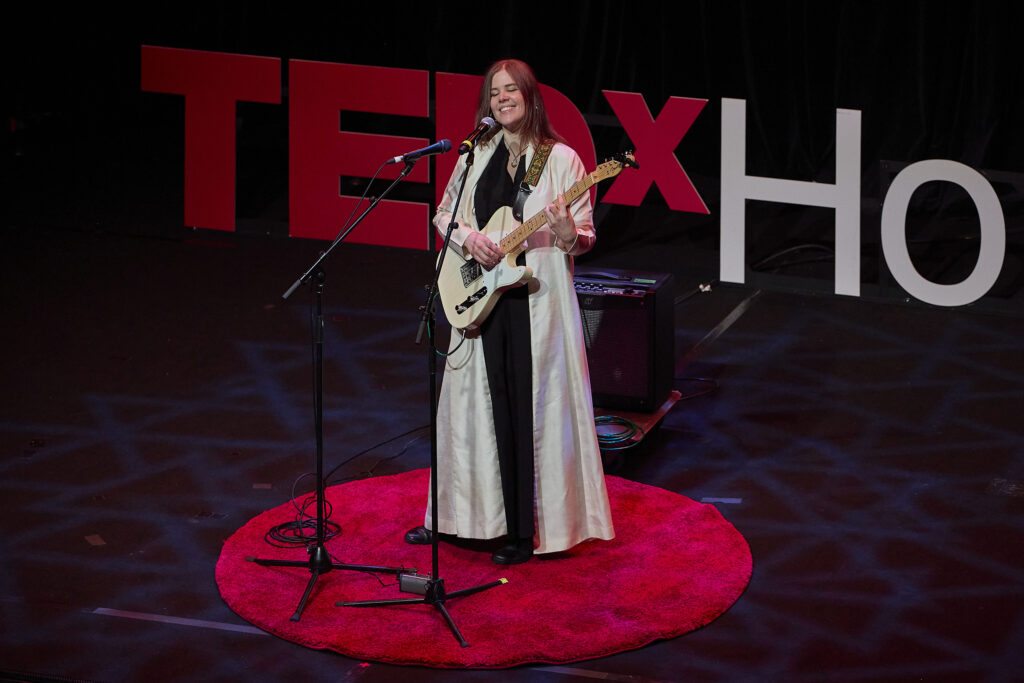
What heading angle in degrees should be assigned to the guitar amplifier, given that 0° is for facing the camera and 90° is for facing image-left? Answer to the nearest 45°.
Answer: approximately 45°

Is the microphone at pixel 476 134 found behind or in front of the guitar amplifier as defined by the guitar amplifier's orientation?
in front

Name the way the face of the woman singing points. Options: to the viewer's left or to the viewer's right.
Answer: to the viewer's left
